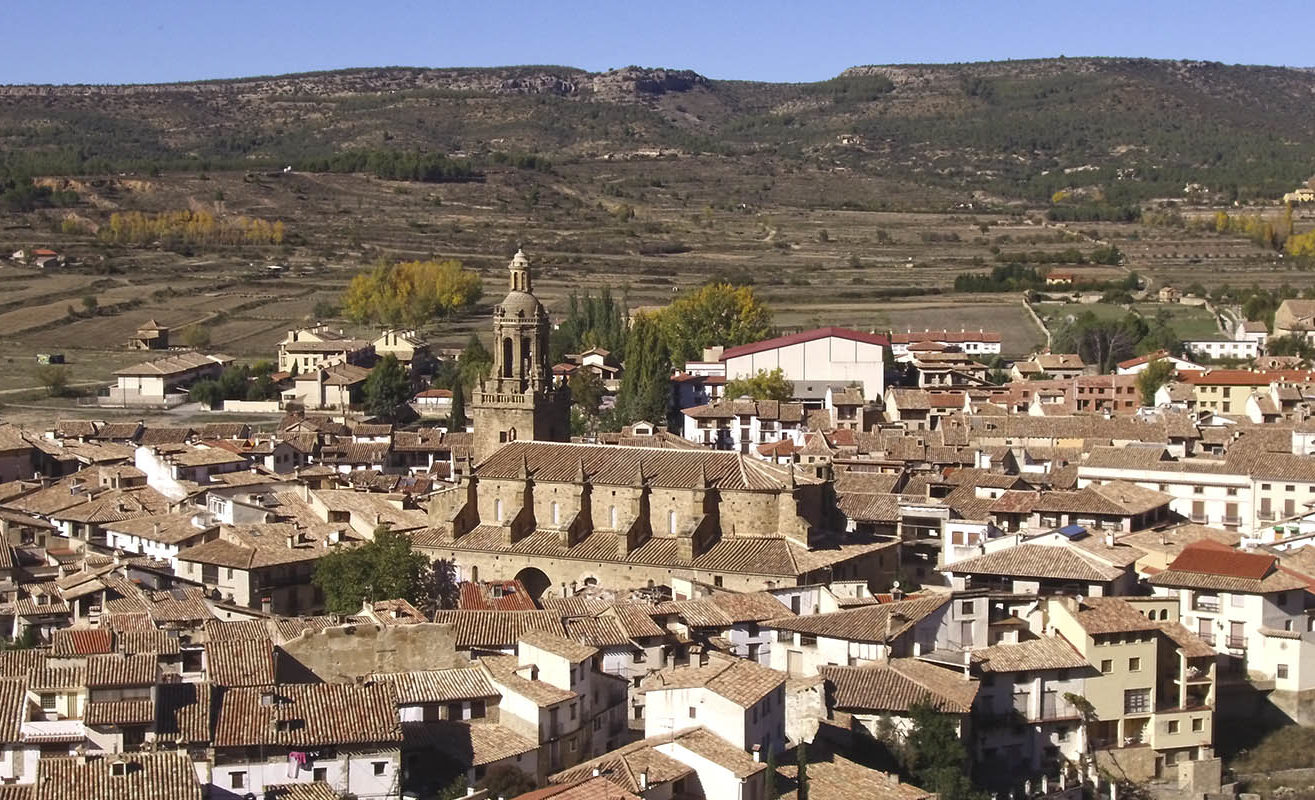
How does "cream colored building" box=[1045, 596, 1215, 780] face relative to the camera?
toward the camera

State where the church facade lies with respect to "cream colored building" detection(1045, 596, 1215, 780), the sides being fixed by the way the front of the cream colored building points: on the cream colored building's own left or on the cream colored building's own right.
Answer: on the cream colored building's own right
